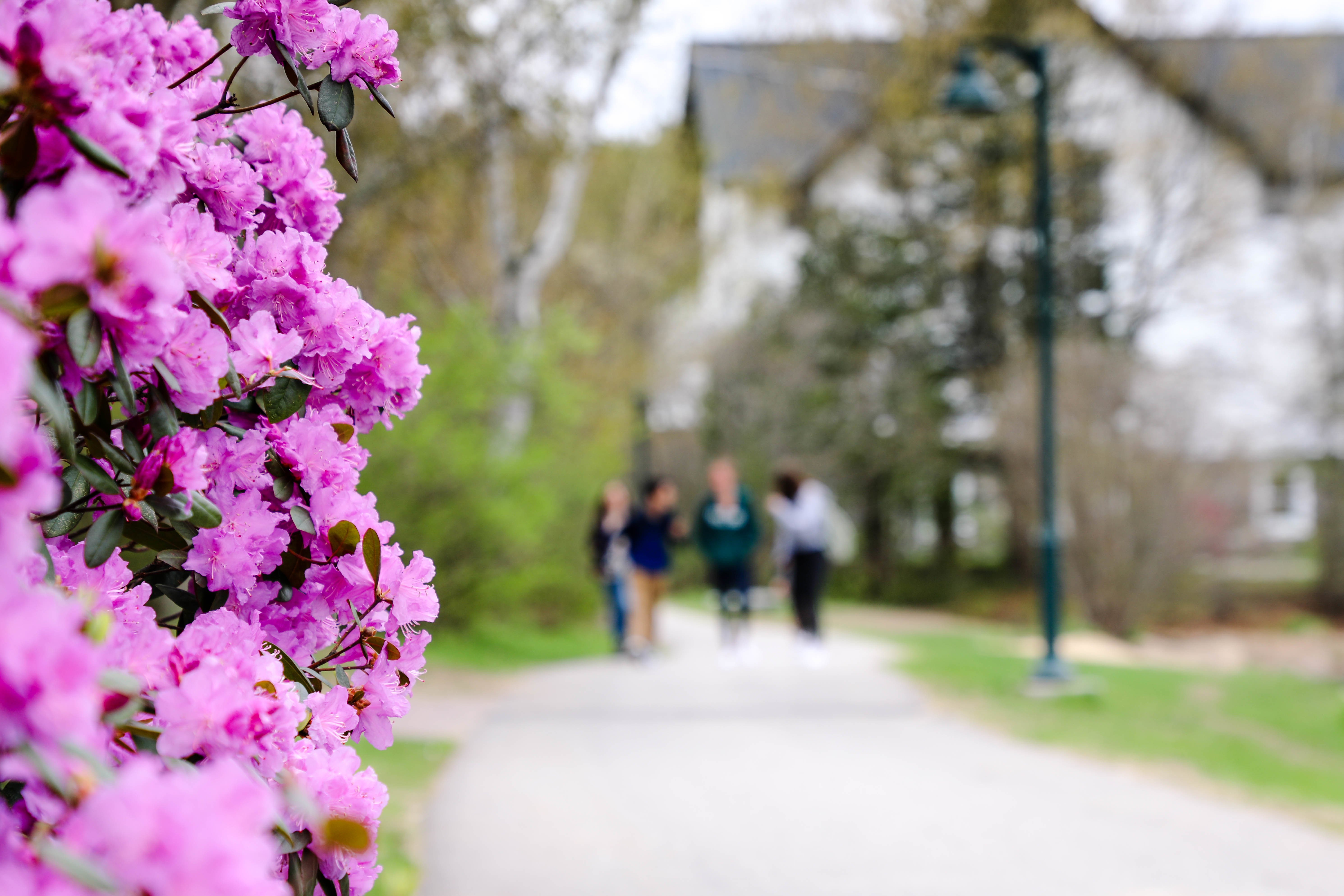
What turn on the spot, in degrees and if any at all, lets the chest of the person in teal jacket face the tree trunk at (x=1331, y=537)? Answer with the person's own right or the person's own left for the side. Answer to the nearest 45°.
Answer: approximately 135° to the person's own left

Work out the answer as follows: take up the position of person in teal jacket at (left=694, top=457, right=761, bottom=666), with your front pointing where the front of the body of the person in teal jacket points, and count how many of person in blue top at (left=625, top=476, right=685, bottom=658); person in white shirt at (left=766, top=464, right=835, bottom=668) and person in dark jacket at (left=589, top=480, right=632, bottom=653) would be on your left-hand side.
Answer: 1

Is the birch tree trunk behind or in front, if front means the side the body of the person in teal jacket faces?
behind

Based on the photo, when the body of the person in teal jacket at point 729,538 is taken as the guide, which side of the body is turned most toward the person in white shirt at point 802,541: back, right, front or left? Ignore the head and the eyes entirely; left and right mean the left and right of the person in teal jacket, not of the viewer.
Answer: left

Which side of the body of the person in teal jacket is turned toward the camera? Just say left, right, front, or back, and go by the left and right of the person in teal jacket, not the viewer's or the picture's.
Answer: front

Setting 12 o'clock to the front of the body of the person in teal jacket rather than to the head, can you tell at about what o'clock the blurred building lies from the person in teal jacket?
The blurred building is roughly at 7 o'clock from the person in teal jacket.
